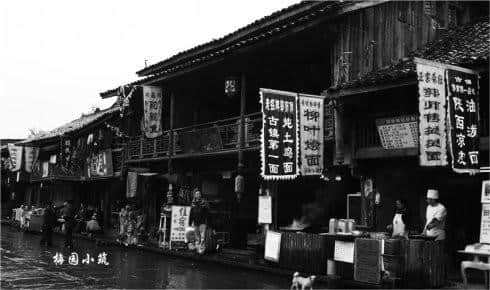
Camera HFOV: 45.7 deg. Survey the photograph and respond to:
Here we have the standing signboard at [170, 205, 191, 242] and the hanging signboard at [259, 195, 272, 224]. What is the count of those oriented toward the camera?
2

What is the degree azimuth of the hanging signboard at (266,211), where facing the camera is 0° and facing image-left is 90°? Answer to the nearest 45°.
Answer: approximately 0°

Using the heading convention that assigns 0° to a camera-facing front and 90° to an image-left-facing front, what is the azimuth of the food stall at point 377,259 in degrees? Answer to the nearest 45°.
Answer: approximately 45°
